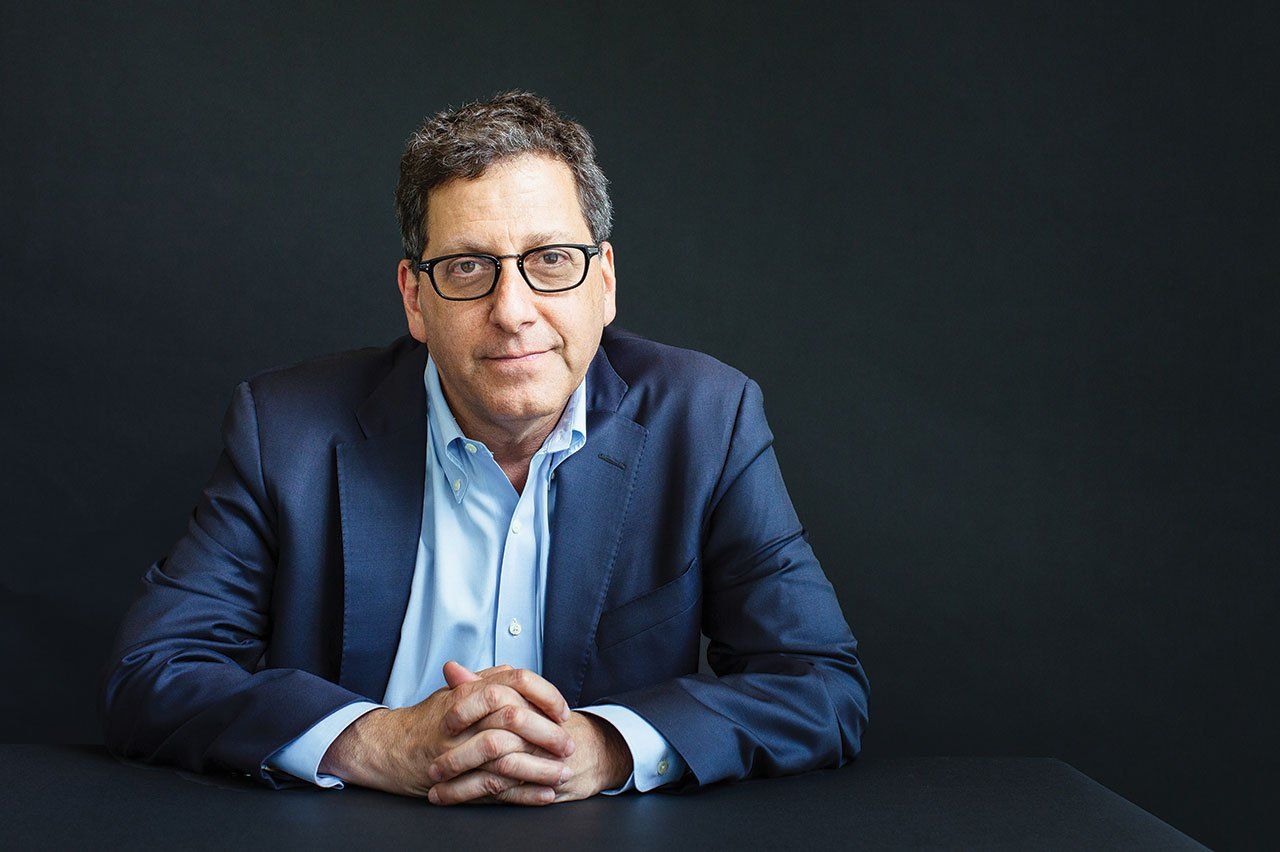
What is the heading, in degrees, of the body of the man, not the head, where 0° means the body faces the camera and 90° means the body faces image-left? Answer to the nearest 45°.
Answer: approximately 0°

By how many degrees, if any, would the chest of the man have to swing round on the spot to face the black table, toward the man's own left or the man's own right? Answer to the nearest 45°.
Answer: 0° — they already face it
